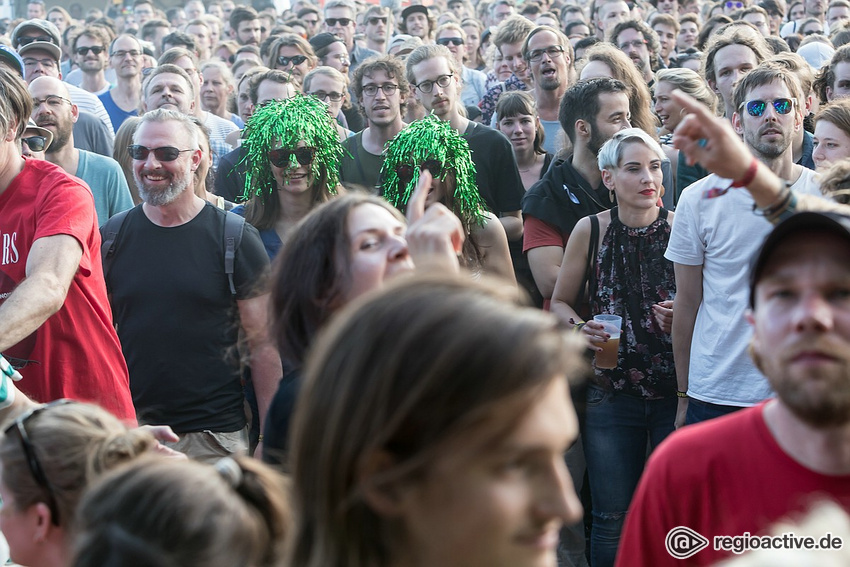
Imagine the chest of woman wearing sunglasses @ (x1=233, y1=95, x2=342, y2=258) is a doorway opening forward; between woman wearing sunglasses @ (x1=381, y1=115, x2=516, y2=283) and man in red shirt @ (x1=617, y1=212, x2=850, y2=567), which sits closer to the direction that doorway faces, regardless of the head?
the man in red shirt

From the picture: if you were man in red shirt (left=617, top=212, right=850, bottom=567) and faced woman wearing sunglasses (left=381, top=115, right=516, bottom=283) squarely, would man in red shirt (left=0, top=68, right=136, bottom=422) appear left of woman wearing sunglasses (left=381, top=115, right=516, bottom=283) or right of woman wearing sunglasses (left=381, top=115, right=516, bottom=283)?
left

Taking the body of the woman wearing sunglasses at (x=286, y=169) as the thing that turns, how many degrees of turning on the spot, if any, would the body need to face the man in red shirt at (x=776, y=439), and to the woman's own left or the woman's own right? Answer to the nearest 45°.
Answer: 0° — they already face them

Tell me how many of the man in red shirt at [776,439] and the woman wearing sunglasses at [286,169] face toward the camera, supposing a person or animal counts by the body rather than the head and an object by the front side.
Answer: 2

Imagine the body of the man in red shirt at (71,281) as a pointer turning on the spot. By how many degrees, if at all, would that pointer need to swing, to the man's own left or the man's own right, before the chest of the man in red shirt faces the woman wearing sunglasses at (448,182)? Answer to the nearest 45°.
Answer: approximately 135° to the man's own left

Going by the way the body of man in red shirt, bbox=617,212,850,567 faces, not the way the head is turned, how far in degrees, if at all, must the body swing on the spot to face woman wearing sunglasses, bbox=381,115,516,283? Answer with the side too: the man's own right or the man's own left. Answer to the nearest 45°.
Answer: approximately 135° to the man's own right

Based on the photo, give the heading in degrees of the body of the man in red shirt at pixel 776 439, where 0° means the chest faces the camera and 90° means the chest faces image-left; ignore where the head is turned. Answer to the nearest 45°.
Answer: approximately 0°
